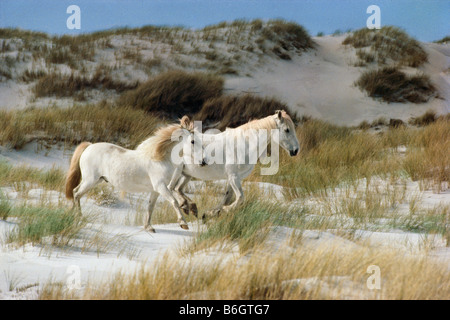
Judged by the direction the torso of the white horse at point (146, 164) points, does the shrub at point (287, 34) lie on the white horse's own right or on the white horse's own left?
on the white horse's own left

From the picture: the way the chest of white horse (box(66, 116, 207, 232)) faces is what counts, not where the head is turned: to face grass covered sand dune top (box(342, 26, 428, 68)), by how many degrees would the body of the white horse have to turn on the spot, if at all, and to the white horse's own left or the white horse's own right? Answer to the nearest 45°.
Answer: approximately 45° to the white horse's own left

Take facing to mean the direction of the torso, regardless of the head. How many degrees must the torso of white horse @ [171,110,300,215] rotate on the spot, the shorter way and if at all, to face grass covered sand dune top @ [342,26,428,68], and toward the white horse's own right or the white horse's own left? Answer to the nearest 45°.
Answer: approximately 90° to the white horse's own left

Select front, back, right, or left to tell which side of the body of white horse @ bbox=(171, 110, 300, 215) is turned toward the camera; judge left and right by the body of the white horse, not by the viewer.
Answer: right

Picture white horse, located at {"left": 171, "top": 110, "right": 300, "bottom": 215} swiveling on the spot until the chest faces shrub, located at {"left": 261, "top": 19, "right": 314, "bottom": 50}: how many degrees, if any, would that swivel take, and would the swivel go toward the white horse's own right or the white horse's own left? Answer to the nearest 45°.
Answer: approximately 90° to the white horse's own left

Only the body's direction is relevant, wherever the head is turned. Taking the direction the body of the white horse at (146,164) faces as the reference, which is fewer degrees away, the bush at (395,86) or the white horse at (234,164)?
the white horse

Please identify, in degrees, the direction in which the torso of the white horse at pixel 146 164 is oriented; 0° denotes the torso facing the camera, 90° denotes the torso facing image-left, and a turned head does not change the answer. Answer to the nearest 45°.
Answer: approximately 270°

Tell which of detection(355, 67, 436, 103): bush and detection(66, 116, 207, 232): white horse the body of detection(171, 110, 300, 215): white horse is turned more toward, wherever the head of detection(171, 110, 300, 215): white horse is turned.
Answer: the bush

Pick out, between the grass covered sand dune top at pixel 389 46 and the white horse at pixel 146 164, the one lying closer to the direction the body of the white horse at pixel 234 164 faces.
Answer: the grass covered sand dune top

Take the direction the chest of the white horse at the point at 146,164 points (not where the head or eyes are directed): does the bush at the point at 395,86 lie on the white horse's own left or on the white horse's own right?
on the white horse's own left

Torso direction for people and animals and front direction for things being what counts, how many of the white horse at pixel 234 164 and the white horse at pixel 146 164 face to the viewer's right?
2
